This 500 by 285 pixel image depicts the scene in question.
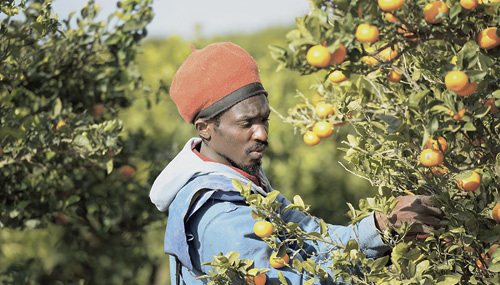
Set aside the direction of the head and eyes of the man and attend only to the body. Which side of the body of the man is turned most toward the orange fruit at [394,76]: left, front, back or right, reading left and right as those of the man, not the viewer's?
front

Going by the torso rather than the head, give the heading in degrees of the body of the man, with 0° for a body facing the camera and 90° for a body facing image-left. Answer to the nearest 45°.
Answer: approximately 270°

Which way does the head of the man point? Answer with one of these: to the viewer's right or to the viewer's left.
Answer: to the viewer's right

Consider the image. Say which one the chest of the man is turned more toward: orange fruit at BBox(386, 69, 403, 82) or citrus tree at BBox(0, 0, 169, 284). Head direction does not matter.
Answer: the orange fruit
